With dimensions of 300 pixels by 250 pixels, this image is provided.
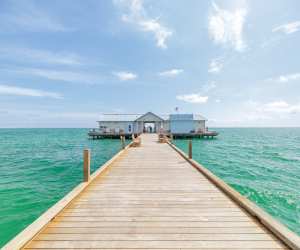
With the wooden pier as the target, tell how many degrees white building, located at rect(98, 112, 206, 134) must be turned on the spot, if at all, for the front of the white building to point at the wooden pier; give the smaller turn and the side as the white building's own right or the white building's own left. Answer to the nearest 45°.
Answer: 0° — it already faces it

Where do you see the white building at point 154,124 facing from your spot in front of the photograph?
facing the viewer
